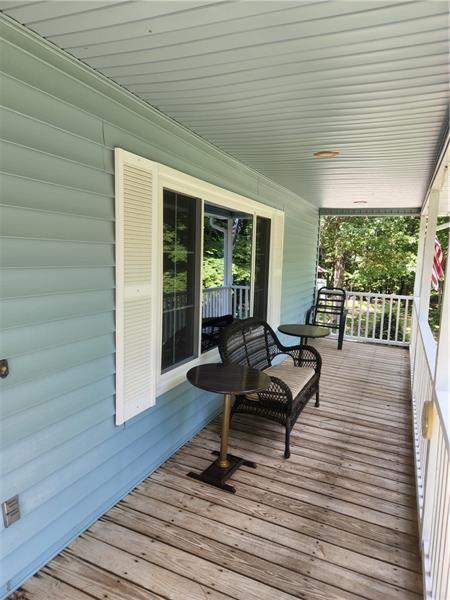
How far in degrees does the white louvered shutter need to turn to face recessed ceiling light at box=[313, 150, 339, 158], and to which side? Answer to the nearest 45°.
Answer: approximately 90° to its left

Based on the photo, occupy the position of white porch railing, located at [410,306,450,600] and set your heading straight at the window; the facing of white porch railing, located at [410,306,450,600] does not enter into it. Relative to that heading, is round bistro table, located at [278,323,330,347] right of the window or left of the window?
right

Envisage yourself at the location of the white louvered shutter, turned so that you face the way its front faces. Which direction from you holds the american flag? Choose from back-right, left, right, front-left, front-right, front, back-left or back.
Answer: left

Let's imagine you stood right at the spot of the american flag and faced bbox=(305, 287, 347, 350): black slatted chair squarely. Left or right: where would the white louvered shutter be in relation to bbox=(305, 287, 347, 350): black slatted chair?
left

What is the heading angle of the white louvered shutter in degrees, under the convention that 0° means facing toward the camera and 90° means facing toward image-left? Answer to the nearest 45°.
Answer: approximately 315°

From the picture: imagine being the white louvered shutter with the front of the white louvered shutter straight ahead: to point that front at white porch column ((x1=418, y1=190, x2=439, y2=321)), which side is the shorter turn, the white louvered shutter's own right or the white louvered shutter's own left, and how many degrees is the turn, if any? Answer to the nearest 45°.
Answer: approximately 45° to the white louvered shutter's own left

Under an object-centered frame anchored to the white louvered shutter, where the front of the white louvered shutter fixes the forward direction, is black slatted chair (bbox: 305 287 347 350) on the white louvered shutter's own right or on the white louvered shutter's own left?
on the white louvered shutter's own left

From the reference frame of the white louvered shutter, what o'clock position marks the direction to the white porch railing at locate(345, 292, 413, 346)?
The white porch railing is roughly at 9 o'clock from the white louvered shutter.

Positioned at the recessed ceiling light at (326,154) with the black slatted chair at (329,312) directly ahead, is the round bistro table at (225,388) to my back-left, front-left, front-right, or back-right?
back-left

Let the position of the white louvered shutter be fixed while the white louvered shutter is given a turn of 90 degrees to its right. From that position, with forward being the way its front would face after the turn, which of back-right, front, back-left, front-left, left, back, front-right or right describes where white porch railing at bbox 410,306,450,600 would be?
left

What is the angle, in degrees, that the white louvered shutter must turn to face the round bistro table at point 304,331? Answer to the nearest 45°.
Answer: approximately 90° to its left

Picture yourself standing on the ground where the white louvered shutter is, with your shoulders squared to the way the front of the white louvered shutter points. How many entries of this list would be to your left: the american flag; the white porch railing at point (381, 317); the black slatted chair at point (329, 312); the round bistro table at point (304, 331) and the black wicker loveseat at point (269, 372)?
5
